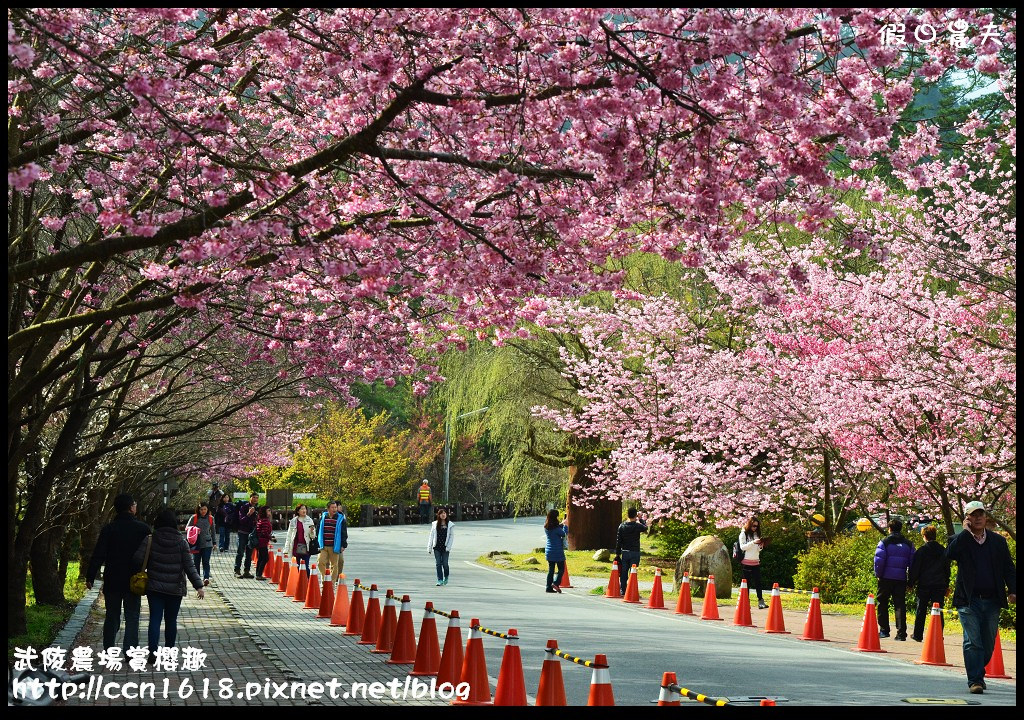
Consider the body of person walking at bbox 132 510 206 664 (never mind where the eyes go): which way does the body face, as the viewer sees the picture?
away from the camera

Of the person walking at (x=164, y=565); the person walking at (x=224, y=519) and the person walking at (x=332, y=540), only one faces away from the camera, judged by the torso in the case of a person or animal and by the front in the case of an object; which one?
the person walking at (x=164, y=565)

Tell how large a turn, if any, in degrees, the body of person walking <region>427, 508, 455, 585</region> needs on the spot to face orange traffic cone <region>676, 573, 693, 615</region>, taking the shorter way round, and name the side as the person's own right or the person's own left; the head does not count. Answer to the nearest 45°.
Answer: approximately 45° to the person's own left

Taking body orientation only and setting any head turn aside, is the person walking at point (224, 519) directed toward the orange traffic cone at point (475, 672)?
yes

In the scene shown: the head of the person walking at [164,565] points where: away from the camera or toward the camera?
away from the camera

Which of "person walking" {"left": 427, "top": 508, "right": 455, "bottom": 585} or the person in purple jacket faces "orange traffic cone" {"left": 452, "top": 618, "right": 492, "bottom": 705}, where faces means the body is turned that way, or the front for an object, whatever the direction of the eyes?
the person walking

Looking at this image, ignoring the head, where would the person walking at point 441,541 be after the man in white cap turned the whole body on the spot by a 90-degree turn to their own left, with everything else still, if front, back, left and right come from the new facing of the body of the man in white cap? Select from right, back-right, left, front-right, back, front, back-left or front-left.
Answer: back-left

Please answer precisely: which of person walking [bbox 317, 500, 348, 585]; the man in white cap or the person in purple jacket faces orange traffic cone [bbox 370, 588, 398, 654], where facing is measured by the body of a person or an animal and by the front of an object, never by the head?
the person walking

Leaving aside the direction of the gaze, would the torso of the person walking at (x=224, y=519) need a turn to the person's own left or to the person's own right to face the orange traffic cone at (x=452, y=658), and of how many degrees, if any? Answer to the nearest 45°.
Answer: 0° — they already face it

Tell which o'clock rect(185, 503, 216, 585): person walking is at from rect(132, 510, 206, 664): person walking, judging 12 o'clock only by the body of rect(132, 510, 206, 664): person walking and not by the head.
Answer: rect(185, 503, 216, 585): person walking is roughly at 12 o'clock from rect(132, 510, 206, 664): person walking.
